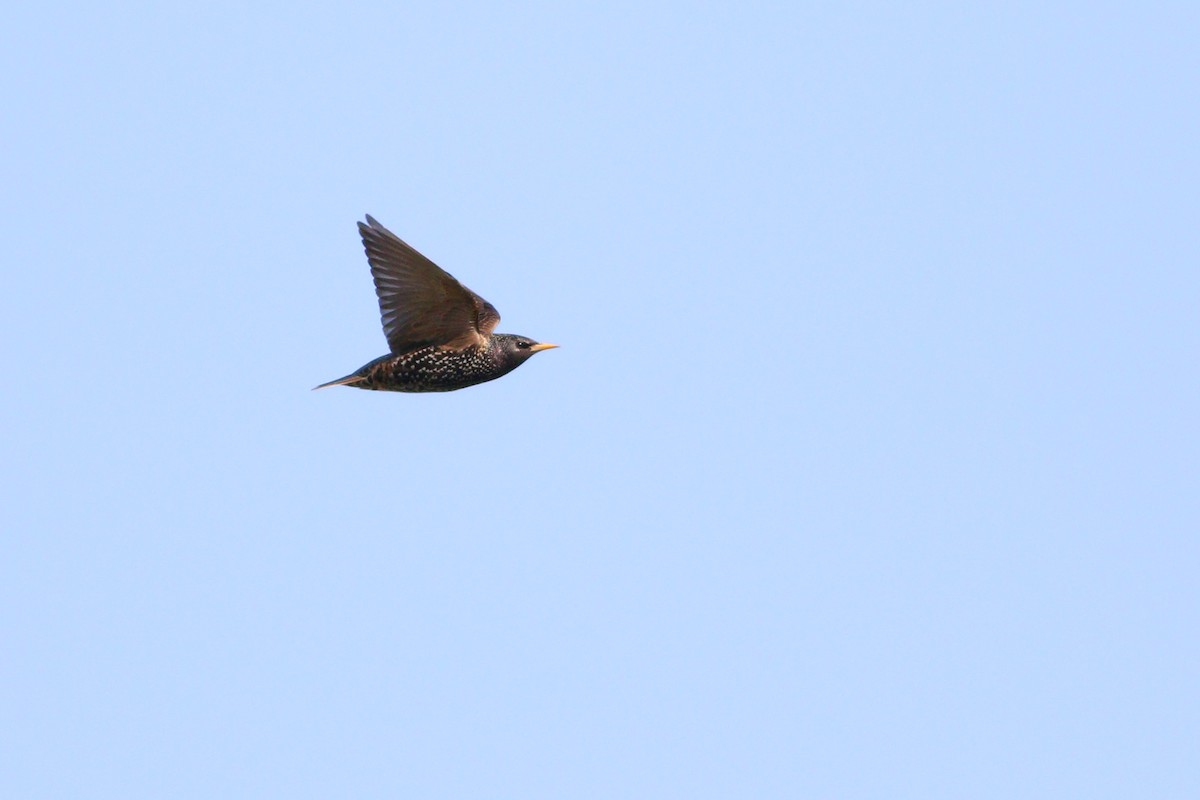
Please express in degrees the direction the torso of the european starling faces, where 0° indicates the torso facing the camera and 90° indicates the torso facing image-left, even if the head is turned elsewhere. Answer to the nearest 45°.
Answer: approximately 270°
